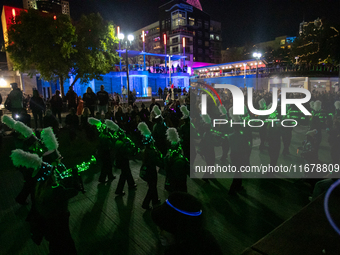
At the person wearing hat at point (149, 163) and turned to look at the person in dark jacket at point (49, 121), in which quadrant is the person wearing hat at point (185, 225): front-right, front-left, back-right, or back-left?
back-left

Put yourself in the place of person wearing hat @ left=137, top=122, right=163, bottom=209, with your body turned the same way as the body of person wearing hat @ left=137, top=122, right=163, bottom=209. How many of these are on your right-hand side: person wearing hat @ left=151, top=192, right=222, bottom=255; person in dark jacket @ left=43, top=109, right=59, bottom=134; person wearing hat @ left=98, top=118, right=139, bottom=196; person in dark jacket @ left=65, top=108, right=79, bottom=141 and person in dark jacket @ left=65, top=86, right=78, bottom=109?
1

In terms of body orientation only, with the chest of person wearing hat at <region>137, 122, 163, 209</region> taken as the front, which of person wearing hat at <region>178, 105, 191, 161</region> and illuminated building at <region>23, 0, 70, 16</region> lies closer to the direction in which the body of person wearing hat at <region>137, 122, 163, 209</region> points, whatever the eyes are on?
the person wearing hat

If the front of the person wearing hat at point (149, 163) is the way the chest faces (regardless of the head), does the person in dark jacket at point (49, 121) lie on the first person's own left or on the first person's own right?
on the first person's own left

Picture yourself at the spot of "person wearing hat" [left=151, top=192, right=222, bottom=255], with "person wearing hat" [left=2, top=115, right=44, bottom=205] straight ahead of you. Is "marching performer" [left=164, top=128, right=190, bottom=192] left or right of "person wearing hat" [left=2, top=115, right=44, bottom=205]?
right

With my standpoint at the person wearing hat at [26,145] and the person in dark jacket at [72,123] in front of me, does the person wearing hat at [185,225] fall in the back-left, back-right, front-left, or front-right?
back-right
